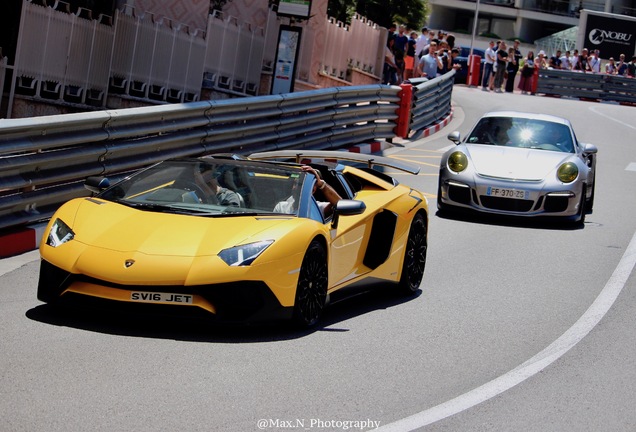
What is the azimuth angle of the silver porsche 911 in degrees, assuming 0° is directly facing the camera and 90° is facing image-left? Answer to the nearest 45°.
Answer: approximately 0°

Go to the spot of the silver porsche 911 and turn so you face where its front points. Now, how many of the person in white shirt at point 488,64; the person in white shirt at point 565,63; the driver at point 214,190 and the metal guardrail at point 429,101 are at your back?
3

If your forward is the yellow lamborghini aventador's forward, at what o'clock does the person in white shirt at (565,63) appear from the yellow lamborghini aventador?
The person in white shirt is roughly at 5 o'clock from the yellow lamborghini aventador.

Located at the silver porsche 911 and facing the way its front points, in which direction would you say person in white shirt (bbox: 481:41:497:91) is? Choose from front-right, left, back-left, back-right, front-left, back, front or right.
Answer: back

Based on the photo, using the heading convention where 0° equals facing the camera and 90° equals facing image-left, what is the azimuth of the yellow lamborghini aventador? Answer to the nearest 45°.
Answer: approximately 45°

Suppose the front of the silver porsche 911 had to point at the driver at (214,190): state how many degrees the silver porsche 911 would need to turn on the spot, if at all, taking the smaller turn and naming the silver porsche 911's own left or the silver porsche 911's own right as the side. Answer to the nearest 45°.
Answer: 0° — it already faces them

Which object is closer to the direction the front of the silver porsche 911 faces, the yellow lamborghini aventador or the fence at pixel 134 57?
the yellow lamborghini aventador

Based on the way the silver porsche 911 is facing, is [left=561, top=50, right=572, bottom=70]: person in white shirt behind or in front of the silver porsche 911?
behind

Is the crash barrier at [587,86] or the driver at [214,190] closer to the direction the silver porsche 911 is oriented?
the driver

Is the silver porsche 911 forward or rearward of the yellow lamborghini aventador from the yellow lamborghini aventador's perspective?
rearward
